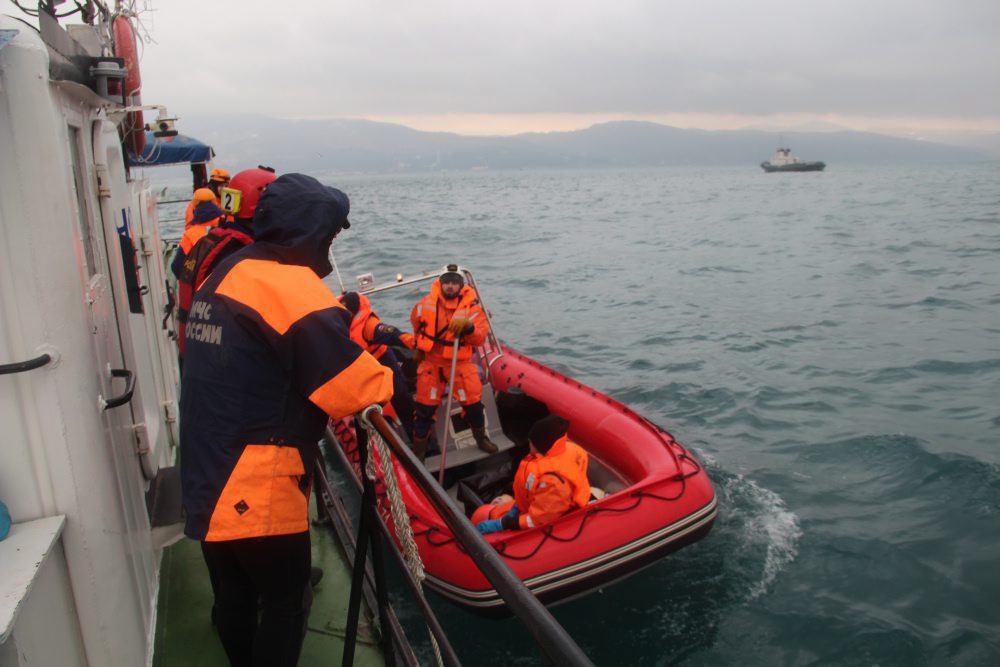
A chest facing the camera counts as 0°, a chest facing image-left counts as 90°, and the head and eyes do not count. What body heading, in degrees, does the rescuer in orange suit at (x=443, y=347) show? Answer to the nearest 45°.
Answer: approximately 0°

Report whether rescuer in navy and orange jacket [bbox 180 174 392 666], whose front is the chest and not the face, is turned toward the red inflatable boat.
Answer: yes

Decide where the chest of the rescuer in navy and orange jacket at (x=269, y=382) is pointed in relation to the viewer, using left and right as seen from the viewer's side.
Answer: facing away from the viewer and to the right of the viewer

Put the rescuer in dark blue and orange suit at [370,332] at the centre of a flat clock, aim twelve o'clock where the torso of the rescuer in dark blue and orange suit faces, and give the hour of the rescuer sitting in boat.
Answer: The rescuer sitting in boat is roughly at 8 o'clock from the rescuer in dark blue and orange suit.

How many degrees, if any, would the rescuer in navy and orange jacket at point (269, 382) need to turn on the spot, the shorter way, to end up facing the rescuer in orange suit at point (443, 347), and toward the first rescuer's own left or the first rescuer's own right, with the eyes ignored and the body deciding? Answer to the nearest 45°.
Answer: approximately 45° to the first rescuer's own left

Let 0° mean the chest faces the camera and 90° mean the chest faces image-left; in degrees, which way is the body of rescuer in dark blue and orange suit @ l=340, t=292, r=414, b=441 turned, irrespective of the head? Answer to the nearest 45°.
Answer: approximately 90°

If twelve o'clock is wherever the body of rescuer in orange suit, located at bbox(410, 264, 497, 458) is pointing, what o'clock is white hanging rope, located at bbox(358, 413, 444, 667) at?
The white hanging rope is roughly at 12 o'clock from the rescuer in orange suit.

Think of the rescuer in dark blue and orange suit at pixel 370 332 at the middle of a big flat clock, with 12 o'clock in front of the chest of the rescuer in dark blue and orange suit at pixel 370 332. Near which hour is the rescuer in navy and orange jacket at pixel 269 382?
the rescuer in navy and orange jacket at pixel 269 382 is roughly at 9 o'clock from the rescuer in dark blue and orange suit at pixel 370 332.

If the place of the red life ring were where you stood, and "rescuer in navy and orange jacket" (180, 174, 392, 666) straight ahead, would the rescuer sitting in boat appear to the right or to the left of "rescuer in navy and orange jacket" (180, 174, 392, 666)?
left

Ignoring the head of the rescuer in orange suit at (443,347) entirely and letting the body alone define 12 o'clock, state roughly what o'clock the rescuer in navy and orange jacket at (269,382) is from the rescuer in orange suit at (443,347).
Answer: the rescuer in navy and orange jacket at (269,382) is roughly at 12 o'clock from the rescuer in orange suit at (443,347).
